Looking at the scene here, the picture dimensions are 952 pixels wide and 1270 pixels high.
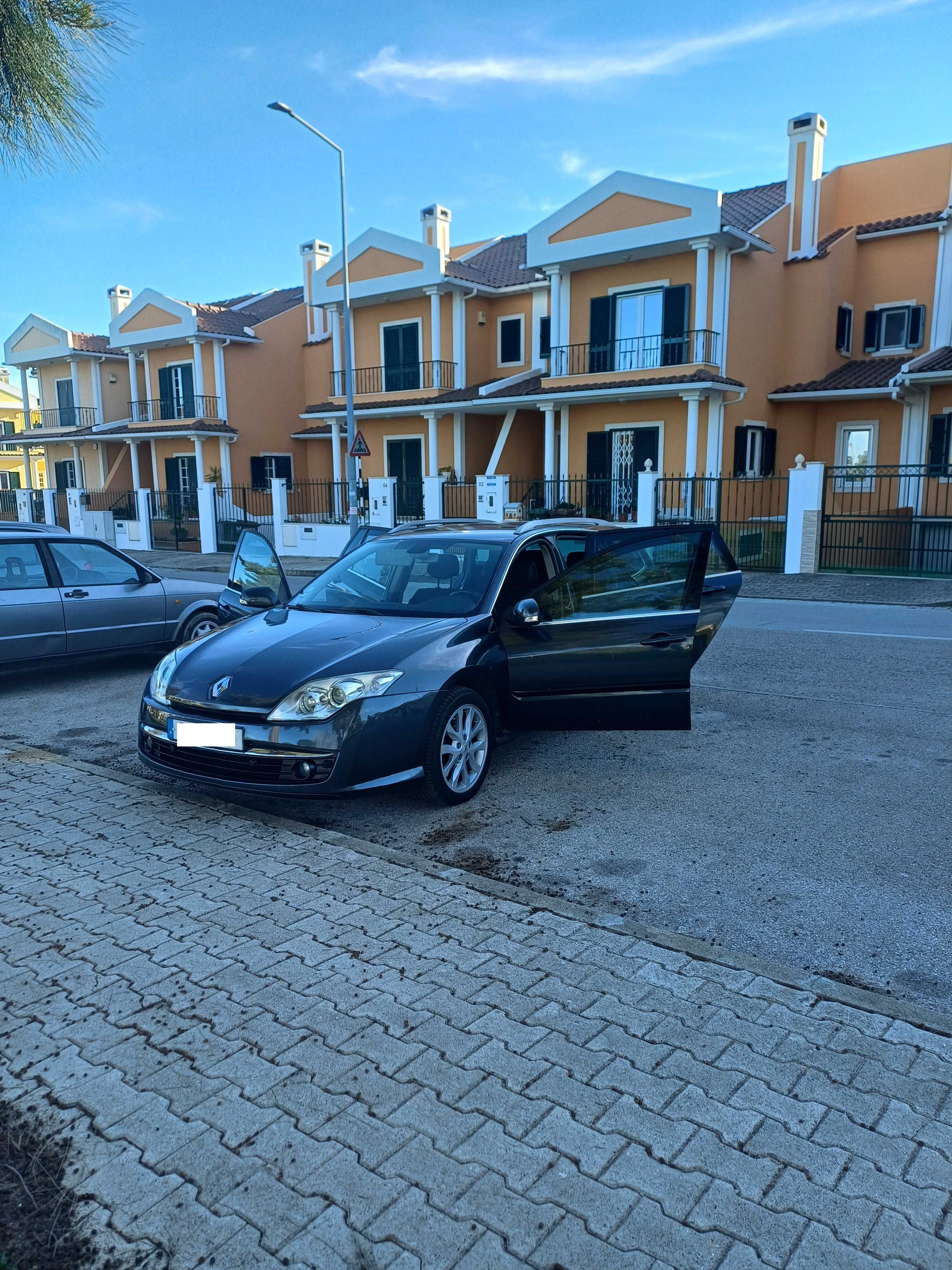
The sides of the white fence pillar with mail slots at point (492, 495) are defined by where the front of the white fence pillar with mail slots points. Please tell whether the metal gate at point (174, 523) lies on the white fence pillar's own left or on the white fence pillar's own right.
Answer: on the white fence pillar's own right

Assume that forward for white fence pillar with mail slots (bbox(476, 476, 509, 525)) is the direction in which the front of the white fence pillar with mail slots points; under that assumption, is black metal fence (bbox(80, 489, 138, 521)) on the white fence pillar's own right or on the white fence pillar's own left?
on the white fence pillar's own right

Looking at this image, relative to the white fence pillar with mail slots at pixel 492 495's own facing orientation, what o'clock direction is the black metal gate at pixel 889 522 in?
The black metal gate is roughly at 9 o'clock from the white fence pillar with mail slots.

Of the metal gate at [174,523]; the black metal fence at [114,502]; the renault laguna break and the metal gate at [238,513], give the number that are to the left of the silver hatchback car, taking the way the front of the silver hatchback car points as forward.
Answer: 3

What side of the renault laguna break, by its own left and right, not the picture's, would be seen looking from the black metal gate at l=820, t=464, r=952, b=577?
back

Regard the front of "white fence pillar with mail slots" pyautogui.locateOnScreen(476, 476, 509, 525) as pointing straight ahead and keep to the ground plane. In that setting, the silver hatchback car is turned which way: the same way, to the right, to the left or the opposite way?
to the left

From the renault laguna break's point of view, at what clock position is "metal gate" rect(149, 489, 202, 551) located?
The metal gate is roughly at 4 o'clock from the renault laguna break.

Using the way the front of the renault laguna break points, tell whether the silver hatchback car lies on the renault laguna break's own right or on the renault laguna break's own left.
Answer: on the renault laguna break's own right

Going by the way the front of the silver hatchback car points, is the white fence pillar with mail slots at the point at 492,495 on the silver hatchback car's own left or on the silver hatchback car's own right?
on the silver hatchback car's own left

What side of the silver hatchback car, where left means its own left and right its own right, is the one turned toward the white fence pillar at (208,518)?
left

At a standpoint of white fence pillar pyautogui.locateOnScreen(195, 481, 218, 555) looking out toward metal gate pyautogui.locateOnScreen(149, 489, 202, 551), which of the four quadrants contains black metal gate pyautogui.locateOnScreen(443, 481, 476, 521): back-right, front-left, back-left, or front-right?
back-right

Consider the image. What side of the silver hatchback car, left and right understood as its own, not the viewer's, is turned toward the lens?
right
